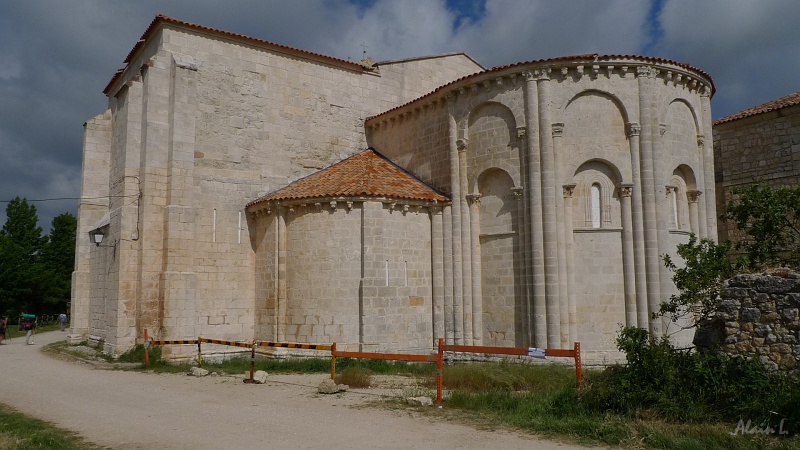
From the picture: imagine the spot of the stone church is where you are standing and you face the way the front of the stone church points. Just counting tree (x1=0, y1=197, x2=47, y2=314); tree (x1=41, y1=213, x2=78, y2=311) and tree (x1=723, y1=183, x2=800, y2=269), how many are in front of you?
2

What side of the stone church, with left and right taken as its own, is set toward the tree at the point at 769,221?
back

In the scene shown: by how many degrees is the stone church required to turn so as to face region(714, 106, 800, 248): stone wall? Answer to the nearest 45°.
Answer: approximately 135° to its right

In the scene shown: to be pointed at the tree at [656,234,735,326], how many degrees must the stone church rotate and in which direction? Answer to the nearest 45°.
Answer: approximately 180°

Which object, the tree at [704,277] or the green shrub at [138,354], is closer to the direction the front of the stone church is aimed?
the green shrub

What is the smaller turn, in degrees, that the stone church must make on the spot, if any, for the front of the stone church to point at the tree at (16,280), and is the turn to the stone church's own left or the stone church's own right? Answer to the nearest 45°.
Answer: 0° — it already faces it

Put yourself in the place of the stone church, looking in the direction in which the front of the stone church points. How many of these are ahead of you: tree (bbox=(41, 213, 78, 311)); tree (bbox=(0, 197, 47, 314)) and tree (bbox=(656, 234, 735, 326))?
2

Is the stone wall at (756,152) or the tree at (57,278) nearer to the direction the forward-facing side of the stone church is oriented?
the tree

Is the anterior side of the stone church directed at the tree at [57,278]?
yes

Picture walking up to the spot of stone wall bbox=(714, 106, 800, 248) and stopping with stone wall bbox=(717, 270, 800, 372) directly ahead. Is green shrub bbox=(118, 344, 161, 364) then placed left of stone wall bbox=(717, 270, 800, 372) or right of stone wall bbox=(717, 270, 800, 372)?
right

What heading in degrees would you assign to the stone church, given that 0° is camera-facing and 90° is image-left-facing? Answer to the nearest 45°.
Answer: approximately 135°
